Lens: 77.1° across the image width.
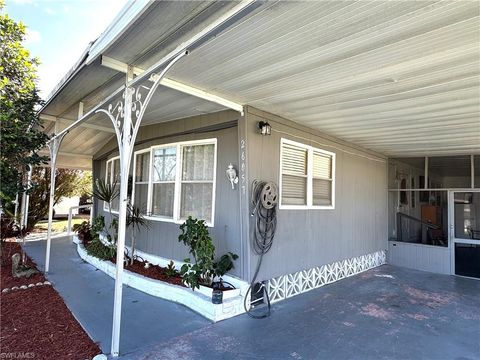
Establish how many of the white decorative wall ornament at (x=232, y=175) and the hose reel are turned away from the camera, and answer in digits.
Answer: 0

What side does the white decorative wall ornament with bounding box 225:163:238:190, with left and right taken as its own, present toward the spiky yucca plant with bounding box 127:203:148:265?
right

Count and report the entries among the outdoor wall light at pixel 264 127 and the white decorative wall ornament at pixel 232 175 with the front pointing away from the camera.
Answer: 0

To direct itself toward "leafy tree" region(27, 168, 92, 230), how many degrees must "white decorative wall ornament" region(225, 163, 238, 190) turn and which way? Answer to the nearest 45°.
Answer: approximately 90° to its right

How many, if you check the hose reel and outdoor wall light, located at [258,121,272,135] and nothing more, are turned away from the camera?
0

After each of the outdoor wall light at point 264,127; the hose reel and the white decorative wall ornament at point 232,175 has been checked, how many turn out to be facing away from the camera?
0

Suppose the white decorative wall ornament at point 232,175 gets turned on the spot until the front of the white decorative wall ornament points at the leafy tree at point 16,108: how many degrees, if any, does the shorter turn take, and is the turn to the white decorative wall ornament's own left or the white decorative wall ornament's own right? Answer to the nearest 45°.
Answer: approximately 45° to the white decorative wall ornament's own right
